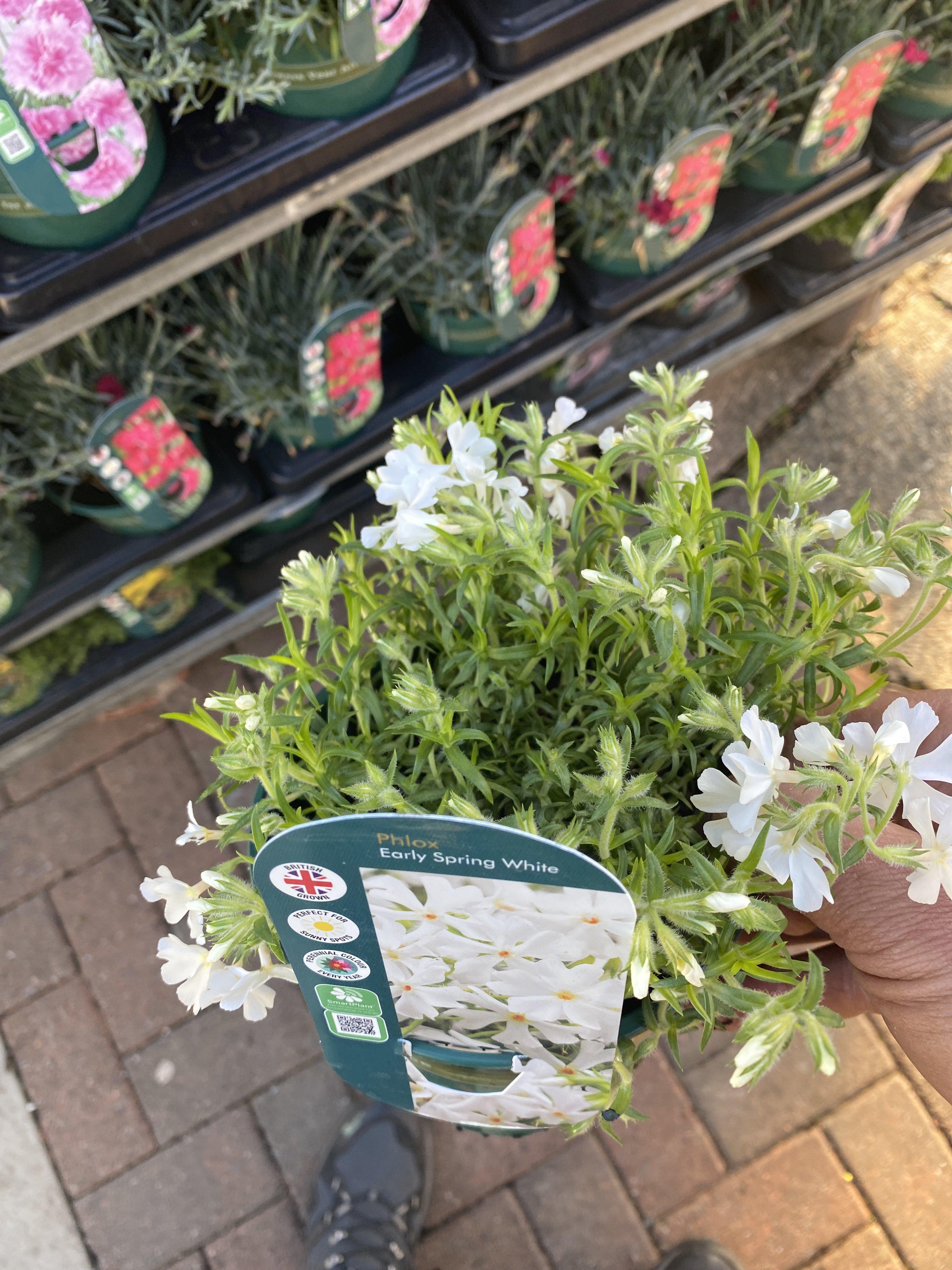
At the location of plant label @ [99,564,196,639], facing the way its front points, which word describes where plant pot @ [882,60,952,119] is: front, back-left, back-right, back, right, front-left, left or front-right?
left

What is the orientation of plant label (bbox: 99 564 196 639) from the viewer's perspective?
toward the camera

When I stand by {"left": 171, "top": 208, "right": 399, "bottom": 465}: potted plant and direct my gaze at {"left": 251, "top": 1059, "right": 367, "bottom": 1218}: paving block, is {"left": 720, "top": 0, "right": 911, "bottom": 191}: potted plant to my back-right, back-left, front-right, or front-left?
back-left

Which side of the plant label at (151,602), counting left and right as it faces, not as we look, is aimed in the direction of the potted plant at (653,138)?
left

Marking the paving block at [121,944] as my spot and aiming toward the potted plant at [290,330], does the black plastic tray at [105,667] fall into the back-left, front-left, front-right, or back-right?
front-left
